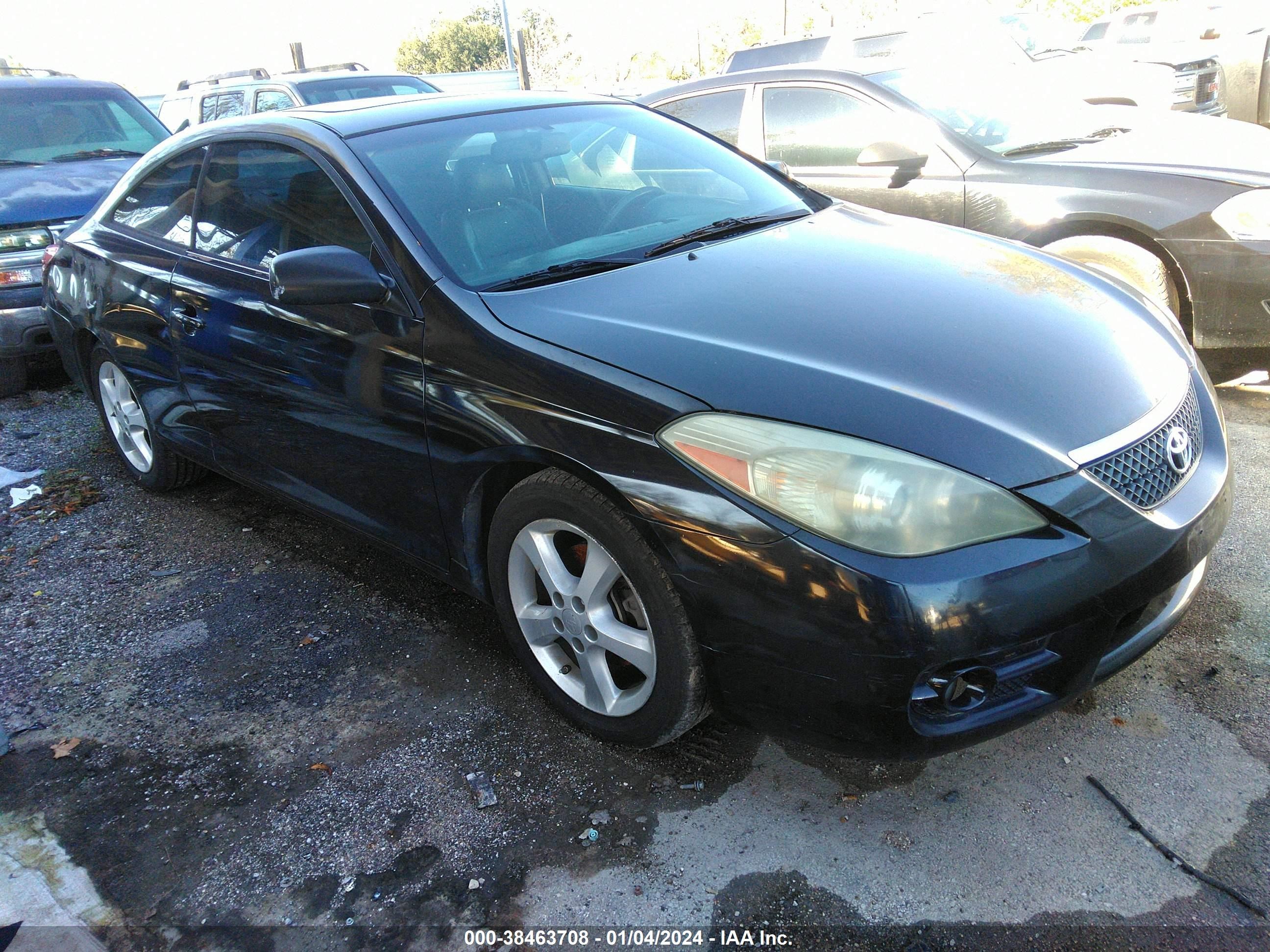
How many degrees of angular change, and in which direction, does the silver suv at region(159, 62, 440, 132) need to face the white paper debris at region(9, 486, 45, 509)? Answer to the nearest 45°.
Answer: approximately 45° to its right

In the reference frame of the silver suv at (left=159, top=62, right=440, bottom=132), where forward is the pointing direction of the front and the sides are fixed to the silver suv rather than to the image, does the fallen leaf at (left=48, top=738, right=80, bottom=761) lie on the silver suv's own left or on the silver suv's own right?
on the silver suv's own right

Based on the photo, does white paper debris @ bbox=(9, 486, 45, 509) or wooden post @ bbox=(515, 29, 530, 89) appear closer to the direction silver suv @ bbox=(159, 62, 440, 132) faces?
the white paper debris

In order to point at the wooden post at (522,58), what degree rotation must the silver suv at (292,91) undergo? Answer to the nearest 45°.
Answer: approximately 90° to its left

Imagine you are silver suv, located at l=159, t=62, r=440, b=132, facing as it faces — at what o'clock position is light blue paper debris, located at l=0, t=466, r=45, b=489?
The light blue paper debris is roughly at 2 o'clock from the silver suv.

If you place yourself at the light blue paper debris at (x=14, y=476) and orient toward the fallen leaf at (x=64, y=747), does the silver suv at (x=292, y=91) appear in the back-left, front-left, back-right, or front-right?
back-left

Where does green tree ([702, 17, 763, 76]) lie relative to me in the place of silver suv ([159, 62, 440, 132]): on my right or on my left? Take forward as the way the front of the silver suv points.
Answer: on my left

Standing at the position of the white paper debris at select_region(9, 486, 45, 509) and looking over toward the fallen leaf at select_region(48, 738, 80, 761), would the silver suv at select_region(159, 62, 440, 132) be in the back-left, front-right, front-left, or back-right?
back-left

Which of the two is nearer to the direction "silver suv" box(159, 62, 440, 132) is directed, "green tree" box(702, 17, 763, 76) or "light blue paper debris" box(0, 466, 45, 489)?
the light blue paper debris

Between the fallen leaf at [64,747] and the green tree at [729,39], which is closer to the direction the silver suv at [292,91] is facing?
the fallen leaf
